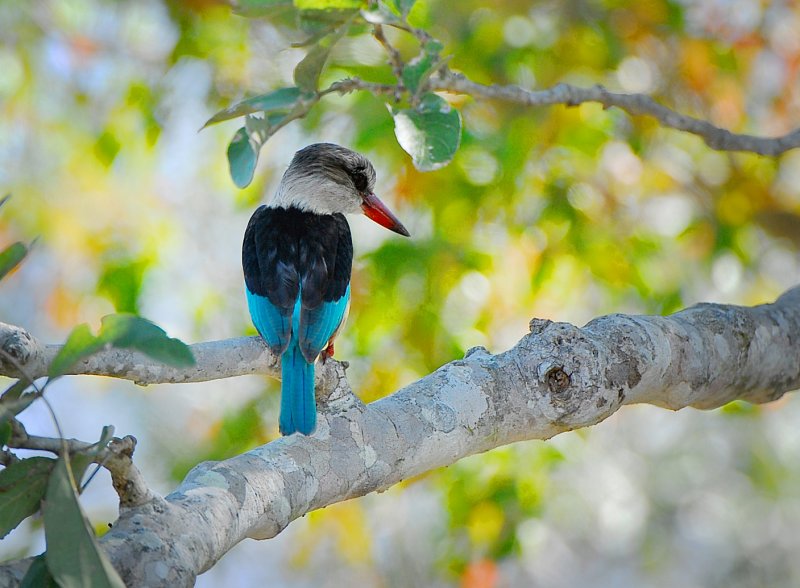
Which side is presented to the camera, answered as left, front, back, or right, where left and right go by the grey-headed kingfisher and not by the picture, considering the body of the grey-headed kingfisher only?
back

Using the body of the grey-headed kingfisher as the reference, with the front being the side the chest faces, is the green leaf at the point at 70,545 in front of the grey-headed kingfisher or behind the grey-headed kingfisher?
behind

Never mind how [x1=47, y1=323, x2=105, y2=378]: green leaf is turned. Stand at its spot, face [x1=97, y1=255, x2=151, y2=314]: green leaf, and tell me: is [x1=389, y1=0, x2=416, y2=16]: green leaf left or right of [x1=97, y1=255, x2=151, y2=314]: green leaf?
right
